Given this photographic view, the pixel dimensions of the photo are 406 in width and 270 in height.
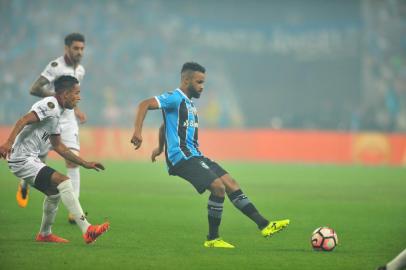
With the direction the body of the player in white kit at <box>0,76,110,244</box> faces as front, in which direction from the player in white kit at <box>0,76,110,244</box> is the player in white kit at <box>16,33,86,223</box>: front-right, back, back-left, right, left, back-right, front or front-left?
left

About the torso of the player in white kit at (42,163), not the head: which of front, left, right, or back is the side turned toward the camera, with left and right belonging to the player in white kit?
right

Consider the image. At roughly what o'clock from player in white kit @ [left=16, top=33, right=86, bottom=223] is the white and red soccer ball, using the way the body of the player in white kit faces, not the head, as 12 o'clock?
The white and red soccer ball is roughly at 12 o'clock from the player in white kit.

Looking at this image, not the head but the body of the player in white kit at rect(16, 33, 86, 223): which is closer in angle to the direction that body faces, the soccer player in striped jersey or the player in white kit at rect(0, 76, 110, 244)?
the soccer player in striped jersey

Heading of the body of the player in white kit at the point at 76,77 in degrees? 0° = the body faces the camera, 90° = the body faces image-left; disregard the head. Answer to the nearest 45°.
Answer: approximately 315°

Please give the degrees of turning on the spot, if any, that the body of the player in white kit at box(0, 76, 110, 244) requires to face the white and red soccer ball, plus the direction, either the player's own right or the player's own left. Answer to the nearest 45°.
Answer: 0° — they already face it

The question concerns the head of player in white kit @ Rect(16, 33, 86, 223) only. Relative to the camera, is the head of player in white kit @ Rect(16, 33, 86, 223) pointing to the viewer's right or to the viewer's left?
to the viewer's right

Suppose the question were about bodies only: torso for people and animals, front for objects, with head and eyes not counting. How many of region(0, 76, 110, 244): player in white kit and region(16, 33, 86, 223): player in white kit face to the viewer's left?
0

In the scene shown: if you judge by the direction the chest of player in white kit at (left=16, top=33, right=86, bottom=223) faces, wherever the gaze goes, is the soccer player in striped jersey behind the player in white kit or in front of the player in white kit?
in front

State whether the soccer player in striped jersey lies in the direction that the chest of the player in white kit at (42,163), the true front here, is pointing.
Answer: yes

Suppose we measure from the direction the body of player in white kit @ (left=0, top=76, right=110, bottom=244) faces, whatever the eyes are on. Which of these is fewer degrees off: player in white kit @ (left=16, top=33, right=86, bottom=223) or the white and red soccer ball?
the white and red soccer ball

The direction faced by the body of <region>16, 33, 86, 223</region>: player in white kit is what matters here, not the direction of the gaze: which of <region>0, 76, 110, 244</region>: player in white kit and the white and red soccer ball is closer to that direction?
the white and red soccer ball

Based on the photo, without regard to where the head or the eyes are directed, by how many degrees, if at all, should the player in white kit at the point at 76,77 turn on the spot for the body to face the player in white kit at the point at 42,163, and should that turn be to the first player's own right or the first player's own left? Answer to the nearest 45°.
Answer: approximately 45° to the first player's own right
